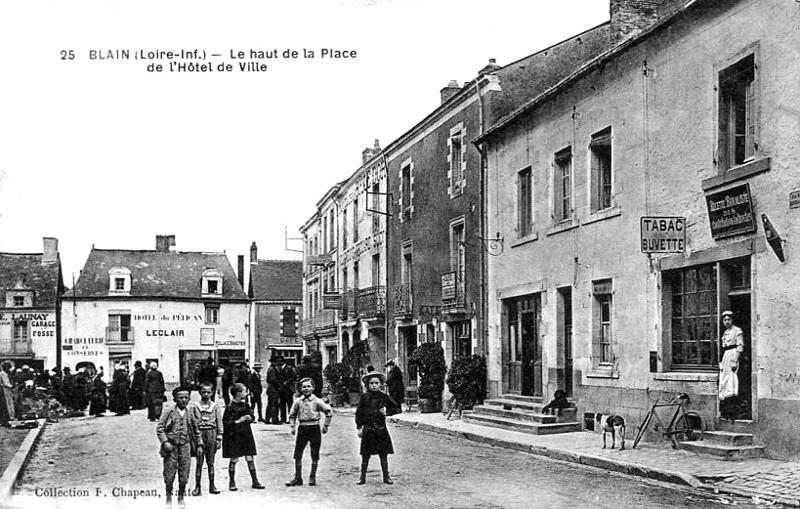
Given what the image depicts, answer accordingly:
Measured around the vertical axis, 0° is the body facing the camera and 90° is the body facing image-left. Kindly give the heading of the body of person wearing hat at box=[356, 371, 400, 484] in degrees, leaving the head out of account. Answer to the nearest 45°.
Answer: approximately 0°

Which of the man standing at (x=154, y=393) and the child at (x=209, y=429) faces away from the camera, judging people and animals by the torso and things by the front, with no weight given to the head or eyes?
the man standing

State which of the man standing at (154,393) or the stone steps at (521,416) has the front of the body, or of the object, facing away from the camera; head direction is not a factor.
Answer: the man standing

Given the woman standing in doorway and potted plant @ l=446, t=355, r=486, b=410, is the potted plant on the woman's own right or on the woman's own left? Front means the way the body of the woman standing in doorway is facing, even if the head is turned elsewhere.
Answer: on the woman's own right

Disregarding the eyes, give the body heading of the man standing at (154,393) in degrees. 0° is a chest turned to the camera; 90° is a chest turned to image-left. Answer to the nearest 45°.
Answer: approximately 180°

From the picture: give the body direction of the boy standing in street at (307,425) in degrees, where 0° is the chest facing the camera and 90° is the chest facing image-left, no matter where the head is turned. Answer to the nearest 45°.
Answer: approximately 0°

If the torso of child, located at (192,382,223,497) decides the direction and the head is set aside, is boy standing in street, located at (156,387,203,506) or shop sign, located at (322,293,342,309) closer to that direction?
the boy standing in street

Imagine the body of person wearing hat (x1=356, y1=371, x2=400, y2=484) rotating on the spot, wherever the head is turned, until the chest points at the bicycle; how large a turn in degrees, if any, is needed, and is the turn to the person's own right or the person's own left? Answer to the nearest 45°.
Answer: approximately 135° to the person's own left

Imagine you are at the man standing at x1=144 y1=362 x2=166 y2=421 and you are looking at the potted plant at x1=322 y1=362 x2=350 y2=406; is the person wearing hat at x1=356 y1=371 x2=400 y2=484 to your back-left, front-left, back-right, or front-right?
back-right
